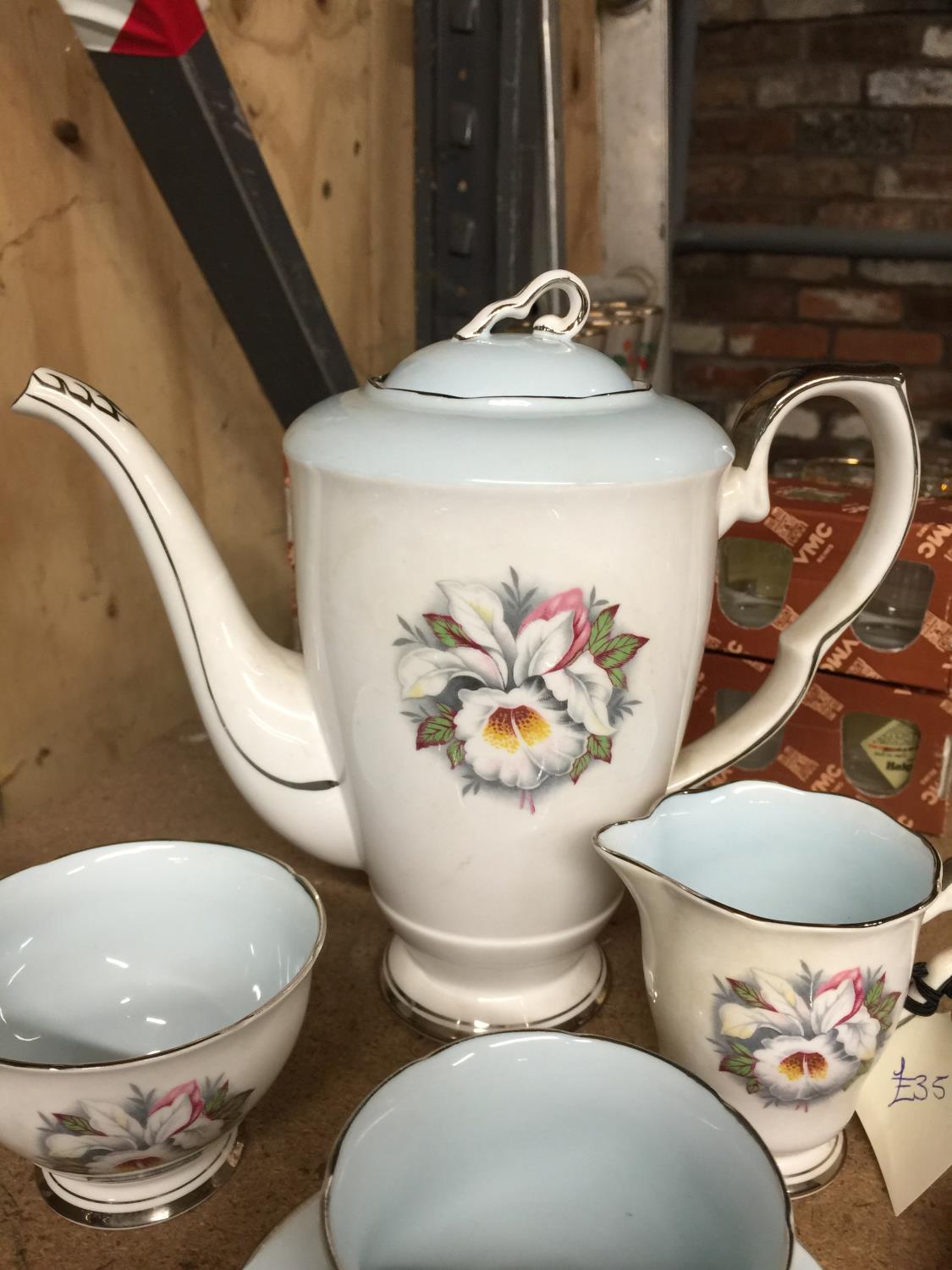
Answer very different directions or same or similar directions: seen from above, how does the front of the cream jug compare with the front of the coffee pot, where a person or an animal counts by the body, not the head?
same or similar directions

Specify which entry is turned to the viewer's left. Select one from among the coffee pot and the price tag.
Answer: the coffee pot

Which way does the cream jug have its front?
to the viewer's left

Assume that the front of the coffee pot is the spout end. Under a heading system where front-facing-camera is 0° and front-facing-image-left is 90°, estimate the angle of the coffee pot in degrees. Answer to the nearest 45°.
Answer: approximately 90°

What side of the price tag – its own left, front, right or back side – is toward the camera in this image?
front
